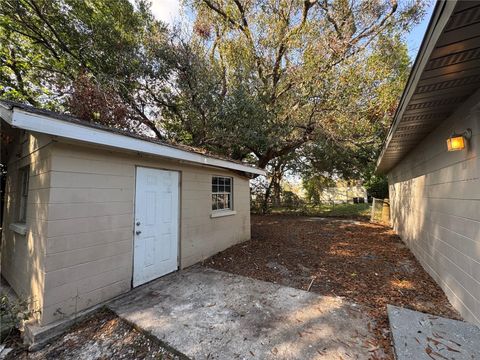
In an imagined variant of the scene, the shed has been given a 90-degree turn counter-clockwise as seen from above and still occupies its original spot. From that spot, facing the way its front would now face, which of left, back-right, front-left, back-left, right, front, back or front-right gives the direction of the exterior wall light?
right
